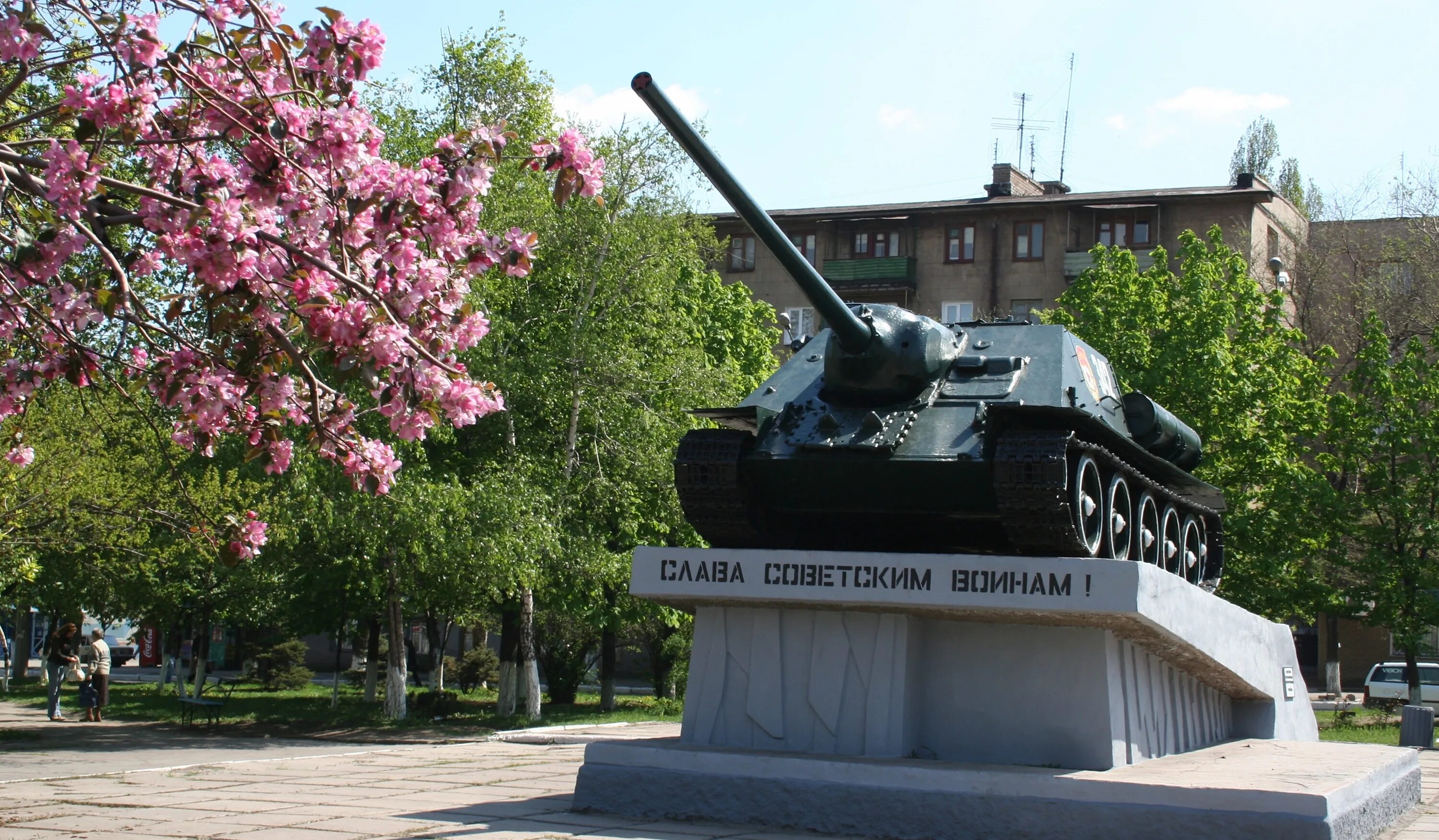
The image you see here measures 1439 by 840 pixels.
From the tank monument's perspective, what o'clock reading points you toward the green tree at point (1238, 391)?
The green tree is roughly at 5 o'clock from the tank monument.

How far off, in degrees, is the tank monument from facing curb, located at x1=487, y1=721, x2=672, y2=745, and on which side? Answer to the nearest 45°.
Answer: approximately 90° to its right

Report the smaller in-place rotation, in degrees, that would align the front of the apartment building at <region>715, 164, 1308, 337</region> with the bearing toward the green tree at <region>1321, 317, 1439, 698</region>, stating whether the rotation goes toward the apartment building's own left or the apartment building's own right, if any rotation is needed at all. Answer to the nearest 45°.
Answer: approximately 45° to the apartment building's own left

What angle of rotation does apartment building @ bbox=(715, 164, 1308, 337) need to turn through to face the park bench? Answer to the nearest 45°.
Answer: approximately 45° to its right

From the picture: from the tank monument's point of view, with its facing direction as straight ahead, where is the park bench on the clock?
The park bench is roughly at 3 o'clock from the tank monument.

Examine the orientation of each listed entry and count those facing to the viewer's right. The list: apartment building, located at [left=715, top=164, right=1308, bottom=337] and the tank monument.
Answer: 0

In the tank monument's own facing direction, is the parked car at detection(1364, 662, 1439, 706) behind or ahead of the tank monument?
behind

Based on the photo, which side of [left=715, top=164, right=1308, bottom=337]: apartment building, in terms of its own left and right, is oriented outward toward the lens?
front
